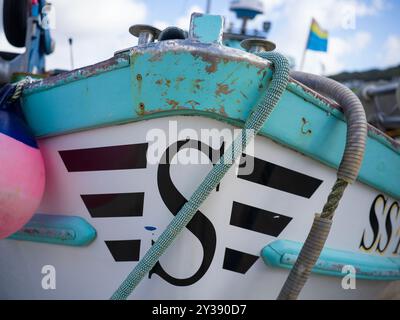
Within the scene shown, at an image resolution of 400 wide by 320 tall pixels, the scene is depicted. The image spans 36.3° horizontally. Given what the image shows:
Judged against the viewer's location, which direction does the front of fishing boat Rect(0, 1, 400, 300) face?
facing the viewer

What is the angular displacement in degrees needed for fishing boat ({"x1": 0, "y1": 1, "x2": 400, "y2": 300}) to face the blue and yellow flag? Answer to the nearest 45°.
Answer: approximately 180°
